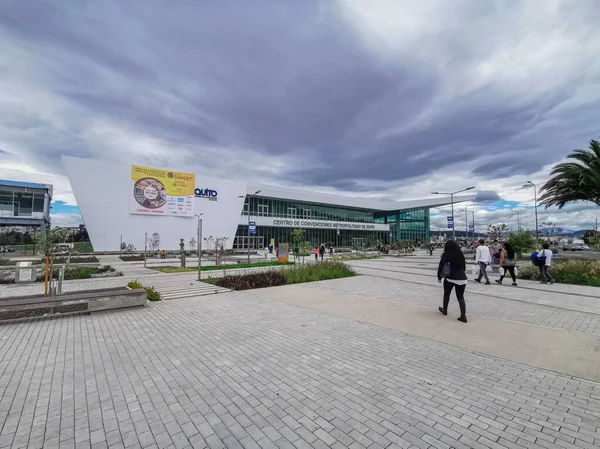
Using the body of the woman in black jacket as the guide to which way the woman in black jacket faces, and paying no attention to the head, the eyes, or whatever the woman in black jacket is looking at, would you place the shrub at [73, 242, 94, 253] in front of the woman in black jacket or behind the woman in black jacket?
in front

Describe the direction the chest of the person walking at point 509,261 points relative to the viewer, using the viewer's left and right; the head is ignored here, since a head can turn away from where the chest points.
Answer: facing away from the viewer and to the left of the viewer

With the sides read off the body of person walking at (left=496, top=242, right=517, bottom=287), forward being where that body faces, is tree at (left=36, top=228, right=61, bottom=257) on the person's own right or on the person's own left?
on the person's own left

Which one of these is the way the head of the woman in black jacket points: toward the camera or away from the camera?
away from the camera

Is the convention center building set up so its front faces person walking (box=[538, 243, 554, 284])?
yes

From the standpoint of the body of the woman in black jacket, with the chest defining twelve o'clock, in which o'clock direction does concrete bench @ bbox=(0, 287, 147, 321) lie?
The concrete bench is roughly at 10 o'clock from the woman in black jacket.

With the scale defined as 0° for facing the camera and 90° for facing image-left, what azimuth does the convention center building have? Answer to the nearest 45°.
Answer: approximately 315°

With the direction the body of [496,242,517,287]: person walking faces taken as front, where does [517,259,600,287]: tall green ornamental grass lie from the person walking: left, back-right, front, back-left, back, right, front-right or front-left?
right

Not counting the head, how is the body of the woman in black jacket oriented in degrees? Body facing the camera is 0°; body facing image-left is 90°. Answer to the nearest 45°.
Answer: approximately 135°
